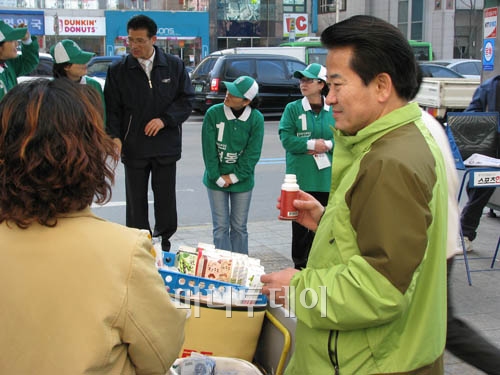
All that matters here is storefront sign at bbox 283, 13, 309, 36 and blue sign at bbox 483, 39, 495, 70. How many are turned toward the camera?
2

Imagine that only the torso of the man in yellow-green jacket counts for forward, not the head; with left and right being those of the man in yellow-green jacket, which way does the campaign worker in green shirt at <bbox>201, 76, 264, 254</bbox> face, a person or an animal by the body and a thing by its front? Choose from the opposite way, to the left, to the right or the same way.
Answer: to the left

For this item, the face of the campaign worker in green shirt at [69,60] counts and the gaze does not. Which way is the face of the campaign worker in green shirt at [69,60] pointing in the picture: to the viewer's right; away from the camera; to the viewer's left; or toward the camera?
to the viewer's right

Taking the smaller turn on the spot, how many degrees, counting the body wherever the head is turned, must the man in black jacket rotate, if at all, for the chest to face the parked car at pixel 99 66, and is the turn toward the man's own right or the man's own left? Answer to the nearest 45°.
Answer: approximately 180°

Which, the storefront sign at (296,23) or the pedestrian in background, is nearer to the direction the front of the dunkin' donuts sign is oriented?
the pedestrian in background

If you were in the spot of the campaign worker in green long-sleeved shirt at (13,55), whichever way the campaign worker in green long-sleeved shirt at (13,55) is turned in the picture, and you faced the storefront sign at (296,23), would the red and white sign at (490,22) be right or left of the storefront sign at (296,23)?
right

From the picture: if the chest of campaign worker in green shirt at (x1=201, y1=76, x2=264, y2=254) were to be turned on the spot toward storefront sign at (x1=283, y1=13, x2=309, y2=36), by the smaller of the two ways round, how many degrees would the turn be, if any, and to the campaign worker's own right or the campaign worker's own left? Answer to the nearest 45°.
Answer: approximately 180°

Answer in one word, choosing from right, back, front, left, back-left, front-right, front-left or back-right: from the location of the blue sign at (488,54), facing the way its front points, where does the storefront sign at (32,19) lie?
back-right

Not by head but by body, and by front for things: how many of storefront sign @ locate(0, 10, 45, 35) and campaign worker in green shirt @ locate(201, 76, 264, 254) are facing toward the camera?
2

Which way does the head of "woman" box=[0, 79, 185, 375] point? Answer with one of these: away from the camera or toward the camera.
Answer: away from the camera

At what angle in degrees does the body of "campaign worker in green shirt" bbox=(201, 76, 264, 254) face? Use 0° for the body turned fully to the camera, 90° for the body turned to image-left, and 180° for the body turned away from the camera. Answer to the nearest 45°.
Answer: approximately 0°
